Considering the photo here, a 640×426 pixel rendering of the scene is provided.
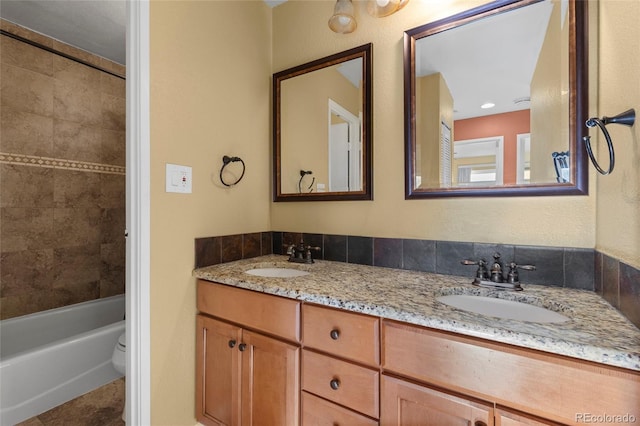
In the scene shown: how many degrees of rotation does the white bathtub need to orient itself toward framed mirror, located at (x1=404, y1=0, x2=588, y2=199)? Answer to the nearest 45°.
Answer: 0° — it already faces it

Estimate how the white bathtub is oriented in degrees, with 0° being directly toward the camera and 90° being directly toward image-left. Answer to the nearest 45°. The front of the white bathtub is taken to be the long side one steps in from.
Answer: approximately 315°
